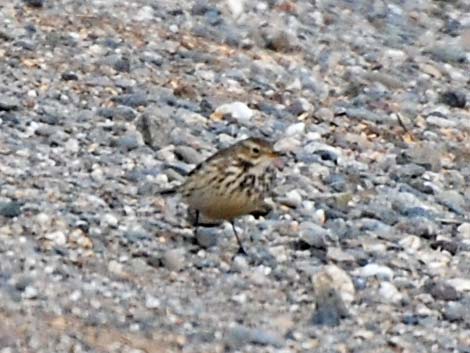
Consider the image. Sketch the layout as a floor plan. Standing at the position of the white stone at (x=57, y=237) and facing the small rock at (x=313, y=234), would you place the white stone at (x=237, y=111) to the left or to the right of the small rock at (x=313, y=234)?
left

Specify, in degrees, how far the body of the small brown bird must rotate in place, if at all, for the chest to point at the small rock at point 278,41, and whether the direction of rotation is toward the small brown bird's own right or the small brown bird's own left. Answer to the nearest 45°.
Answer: approximately 135° to the small brown bird's own left

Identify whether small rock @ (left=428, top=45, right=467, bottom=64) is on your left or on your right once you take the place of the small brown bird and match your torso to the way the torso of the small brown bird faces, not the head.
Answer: on your left

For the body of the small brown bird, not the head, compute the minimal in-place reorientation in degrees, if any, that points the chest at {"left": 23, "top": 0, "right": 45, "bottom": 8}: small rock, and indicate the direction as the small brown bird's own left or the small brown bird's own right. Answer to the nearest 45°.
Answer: approximately 180°

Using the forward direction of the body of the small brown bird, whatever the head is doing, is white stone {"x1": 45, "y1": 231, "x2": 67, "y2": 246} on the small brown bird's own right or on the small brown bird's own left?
on the small brown bird's own right

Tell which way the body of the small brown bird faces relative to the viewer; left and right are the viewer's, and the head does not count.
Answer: facing the viewer and to the right of the viewer

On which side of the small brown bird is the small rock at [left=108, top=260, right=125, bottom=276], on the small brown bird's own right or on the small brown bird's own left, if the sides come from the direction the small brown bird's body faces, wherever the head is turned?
on the small brown bird's own right
